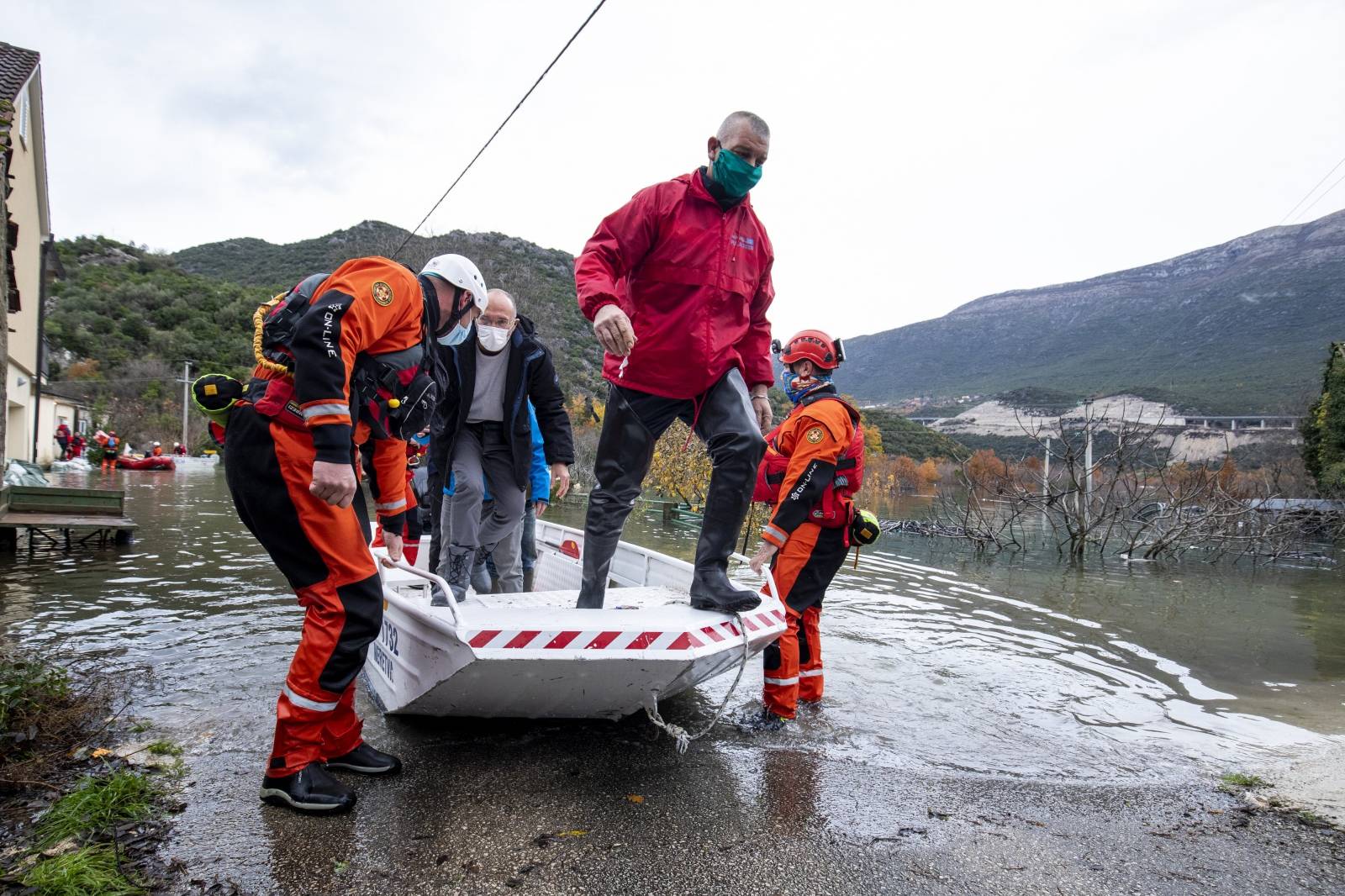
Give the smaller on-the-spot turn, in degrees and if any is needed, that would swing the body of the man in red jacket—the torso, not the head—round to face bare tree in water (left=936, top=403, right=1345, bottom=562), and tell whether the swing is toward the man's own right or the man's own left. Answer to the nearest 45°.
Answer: approximately 90° to the man's own left

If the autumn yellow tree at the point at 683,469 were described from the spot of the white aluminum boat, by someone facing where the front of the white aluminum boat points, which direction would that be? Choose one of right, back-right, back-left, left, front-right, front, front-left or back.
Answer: back-left

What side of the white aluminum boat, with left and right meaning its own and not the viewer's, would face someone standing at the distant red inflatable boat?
back

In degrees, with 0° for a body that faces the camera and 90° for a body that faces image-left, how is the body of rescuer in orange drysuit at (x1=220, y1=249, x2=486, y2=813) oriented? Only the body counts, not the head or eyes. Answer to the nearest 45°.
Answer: approximately 270°

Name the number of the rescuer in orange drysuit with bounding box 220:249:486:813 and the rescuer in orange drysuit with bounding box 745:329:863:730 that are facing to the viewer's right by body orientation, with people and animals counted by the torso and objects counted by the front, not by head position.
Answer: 1

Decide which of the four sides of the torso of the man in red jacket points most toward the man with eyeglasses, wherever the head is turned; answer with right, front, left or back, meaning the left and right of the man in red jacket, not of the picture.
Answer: back

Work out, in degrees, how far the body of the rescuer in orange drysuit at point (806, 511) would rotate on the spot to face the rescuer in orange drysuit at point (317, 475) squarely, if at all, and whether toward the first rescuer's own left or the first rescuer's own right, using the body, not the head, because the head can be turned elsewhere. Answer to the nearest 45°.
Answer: approximately 45° to the first rescuer's own left

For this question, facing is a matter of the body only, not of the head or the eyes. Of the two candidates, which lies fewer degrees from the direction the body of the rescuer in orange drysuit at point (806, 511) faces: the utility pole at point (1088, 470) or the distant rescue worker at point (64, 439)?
the distant rescue worker
